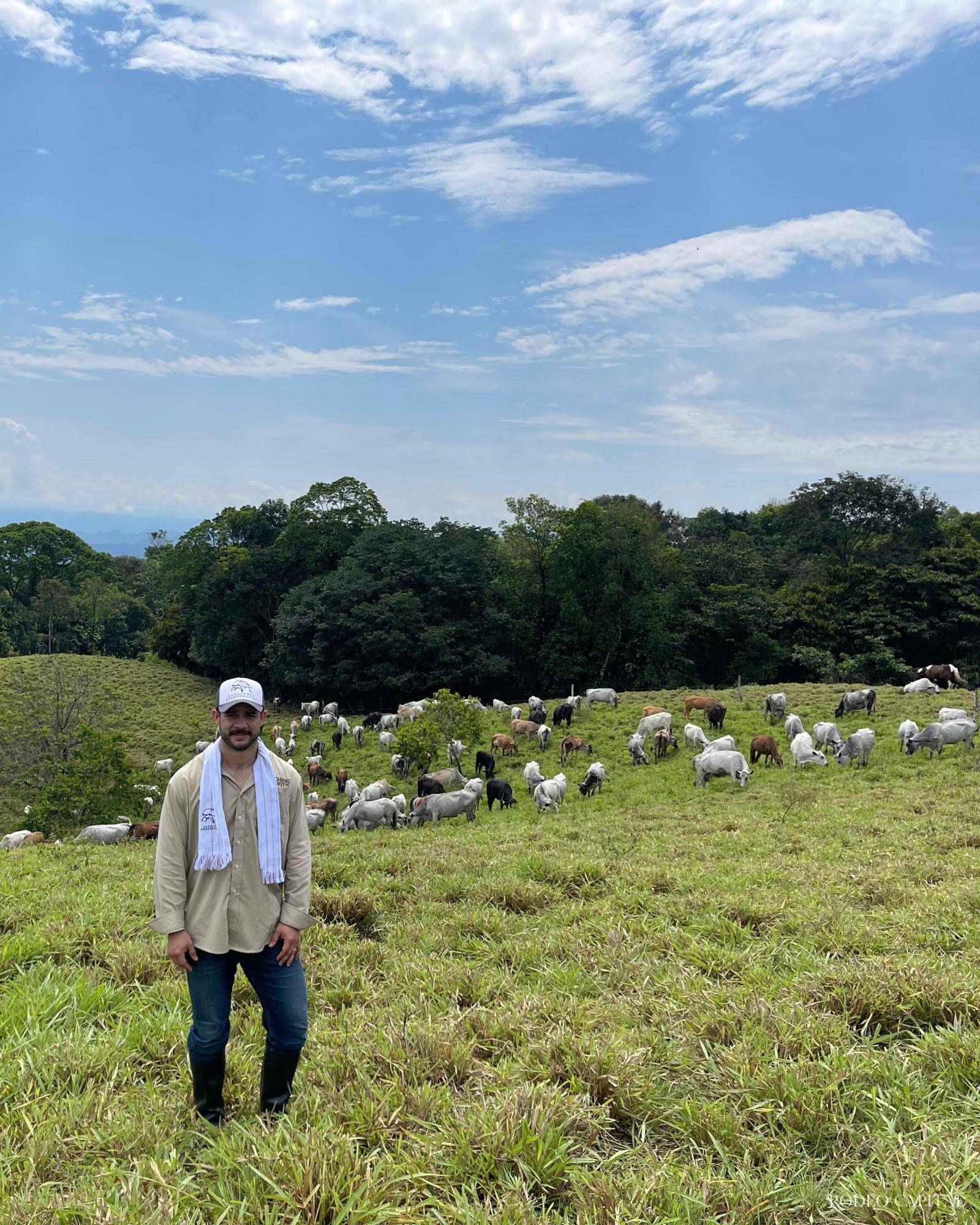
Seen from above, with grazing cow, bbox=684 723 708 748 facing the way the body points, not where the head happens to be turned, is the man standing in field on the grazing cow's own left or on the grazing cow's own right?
on the grazing cow's own right

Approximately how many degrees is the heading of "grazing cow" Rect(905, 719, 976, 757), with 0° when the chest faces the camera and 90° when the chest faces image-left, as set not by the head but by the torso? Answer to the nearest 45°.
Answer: approximately 90°

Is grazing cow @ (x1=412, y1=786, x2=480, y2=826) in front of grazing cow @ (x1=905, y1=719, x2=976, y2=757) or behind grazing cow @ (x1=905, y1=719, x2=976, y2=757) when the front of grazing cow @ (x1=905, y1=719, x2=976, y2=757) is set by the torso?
in front

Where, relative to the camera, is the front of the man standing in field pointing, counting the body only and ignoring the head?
toward the camera

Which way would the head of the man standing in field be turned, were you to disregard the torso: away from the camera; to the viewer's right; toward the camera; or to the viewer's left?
toward the camera

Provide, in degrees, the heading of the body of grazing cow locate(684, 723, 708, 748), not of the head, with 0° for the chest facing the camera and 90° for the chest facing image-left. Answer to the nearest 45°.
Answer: approximately 315°

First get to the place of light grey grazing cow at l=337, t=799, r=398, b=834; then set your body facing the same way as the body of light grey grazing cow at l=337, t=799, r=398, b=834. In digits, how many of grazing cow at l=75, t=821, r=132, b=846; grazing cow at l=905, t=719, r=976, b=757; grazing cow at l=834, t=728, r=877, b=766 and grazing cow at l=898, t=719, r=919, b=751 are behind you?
3

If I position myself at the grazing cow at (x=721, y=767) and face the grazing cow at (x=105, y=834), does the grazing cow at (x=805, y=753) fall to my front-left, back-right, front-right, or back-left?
back-right
